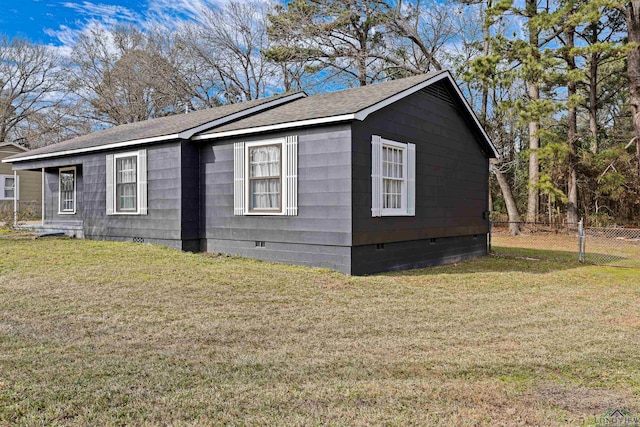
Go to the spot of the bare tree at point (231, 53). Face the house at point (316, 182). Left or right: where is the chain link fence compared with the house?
left

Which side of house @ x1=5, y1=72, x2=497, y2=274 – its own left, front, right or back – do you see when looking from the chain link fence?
left

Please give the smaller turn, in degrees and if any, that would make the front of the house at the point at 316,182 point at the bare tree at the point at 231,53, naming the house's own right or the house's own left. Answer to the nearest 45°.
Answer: approximately 135° to the house's own right

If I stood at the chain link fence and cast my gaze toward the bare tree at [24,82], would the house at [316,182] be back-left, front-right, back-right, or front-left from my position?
front-left

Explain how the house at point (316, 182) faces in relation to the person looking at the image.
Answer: facing the viewer and to the left of the viewer

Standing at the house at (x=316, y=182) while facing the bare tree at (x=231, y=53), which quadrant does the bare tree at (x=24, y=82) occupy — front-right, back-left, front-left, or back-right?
front-left

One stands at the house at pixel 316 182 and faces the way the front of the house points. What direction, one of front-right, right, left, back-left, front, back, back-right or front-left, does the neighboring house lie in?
right
